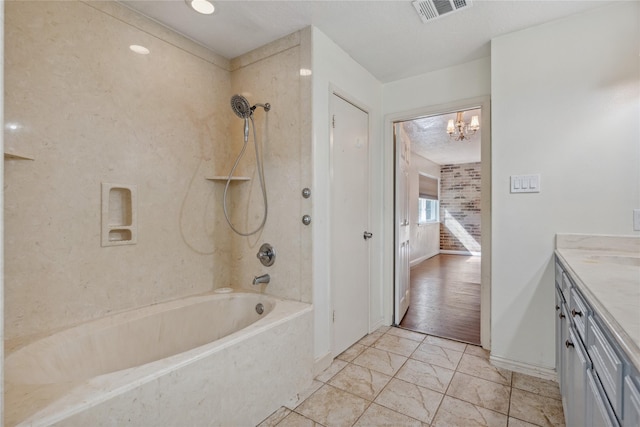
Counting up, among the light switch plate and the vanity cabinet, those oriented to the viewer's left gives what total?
1

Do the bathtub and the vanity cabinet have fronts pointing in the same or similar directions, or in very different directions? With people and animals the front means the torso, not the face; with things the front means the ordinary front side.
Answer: very different directions

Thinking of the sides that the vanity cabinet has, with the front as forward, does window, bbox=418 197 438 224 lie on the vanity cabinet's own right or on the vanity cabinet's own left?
on the vanity cabinet's own right

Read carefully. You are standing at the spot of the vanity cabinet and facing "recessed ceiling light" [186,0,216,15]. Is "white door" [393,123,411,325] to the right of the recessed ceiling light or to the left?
right

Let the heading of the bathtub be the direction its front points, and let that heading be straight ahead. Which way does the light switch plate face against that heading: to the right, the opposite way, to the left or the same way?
to the right

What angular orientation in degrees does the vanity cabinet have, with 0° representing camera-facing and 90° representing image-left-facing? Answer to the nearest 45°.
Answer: approximately 90°

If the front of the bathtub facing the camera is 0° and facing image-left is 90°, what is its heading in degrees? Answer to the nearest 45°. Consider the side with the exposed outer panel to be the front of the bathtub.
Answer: approximately 315°

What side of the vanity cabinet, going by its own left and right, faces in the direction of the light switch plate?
right

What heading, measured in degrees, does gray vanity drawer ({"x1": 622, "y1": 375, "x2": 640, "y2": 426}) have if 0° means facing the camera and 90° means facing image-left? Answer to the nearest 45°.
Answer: approximately 90°

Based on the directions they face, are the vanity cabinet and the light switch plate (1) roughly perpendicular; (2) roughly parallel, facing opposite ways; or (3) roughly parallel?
roughly perpendicular

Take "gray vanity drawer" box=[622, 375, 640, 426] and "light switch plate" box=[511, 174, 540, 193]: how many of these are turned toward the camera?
1

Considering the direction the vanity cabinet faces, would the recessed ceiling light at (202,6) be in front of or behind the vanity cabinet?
in front
